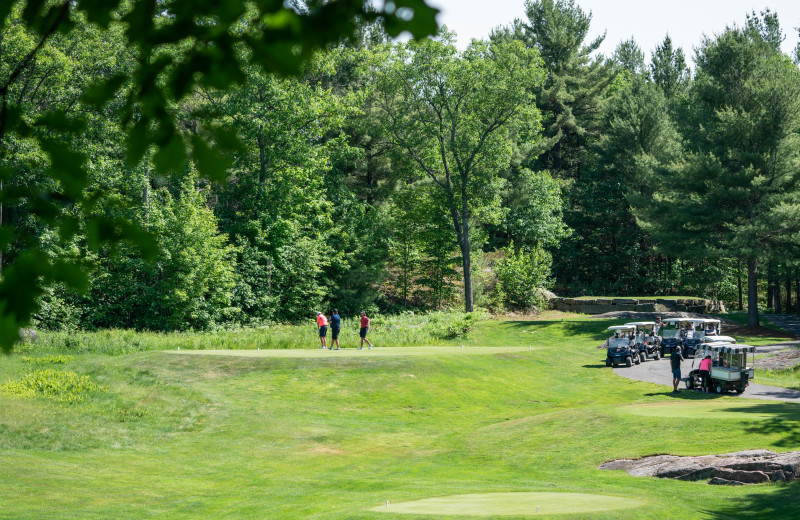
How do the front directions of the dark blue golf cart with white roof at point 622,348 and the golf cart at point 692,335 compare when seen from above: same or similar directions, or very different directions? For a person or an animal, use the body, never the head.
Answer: same or similar directions

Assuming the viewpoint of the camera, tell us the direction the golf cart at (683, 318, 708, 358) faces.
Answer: facing the viewer and to the left of the viewer

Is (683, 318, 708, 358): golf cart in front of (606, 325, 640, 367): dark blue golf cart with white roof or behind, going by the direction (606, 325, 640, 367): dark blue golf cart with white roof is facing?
behind

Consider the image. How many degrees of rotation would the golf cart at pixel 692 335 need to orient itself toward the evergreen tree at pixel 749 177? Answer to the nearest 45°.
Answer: approximately 135° to its right

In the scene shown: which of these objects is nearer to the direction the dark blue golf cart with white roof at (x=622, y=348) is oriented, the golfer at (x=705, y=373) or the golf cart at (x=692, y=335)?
the golfer

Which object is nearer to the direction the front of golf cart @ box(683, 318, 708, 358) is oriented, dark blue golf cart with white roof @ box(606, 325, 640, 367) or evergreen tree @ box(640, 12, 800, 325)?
the dark blue golf cart with white roof

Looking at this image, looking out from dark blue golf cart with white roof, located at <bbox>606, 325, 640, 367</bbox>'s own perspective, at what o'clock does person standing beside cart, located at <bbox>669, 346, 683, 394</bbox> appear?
The person standing beside cart is roughly at 10 o'clock from the dark blue golf cart with white roof.

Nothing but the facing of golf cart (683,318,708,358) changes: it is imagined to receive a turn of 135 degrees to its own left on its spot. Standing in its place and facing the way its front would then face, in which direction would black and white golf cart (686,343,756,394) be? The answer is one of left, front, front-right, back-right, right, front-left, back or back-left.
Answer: right

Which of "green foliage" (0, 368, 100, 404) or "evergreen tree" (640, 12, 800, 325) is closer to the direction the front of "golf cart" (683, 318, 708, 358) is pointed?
the green foliage

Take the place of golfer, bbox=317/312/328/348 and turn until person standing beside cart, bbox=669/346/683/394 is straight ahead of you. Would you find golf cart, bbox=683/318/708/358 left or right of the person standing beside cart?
left

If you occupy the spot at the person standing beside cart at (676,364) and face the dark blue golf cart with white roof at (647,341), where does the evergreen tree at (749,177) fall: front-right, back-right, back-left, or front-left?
front-right

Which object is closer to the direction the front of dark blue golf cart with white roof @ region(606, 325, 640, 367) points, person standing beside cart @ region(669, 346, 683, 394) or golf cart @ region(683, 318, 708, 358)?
the person standing beside cart

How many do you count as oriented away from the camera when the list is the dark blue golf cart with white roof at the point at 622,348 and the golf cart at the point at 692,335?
0
